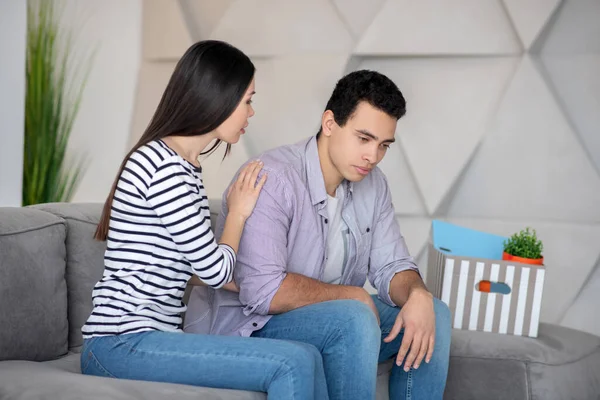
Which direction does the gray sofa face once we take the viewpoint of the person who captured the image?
facing the viewer

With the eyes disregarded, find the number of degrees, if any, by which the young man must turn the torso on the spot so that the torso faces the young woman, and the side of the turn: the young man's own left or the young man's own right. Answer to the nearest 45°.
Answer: approximately 90° to the young man's own right

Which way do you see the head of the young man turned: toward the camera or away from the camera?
toward the camera

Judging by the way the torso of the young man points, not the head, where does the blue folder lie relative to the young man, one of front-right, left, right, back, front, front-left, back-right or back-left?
left

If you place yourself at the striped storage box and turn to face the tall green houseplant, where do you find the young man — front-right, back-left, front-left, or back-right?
front-left

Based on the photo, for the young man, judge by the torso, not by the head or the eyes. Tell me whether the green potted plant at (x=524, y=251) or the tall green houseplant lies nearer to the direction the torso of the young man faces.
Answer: the green potted plant

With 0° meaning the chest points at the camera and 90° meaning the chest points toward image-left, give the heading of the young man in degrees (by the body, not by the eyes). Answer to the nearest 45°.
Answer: approximately 315°

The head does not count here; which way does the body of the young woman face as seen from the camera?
to the viewer's right

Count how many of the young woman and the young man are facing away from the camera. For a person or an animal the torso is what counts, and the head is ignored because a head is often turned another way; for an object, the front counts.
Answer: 0

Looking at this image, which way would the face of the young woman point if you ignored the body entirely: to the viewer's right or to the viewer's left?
to the viewer's right

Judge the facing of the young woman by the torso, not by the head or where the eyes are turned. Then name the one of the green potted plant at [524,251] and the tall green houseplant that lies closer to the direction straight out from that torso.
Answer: the green potted plant

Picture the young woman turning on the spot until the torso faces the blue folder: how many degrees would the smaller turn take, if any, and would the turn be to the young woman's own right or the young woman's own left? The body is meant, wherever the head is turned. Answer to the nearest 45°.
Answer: approximately 45° to the young woman's own left

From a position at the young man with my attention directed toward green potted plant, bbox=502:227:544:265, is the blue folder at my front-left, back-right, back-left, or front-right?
front-left

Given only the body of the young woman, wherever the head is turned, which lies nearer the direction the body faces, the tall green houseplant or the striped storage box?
the striped storage box

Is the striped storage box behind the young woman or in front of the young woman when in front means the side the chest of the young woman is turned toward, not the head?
in front

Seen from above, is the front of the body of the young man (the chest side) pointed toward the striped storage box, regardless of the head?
no
